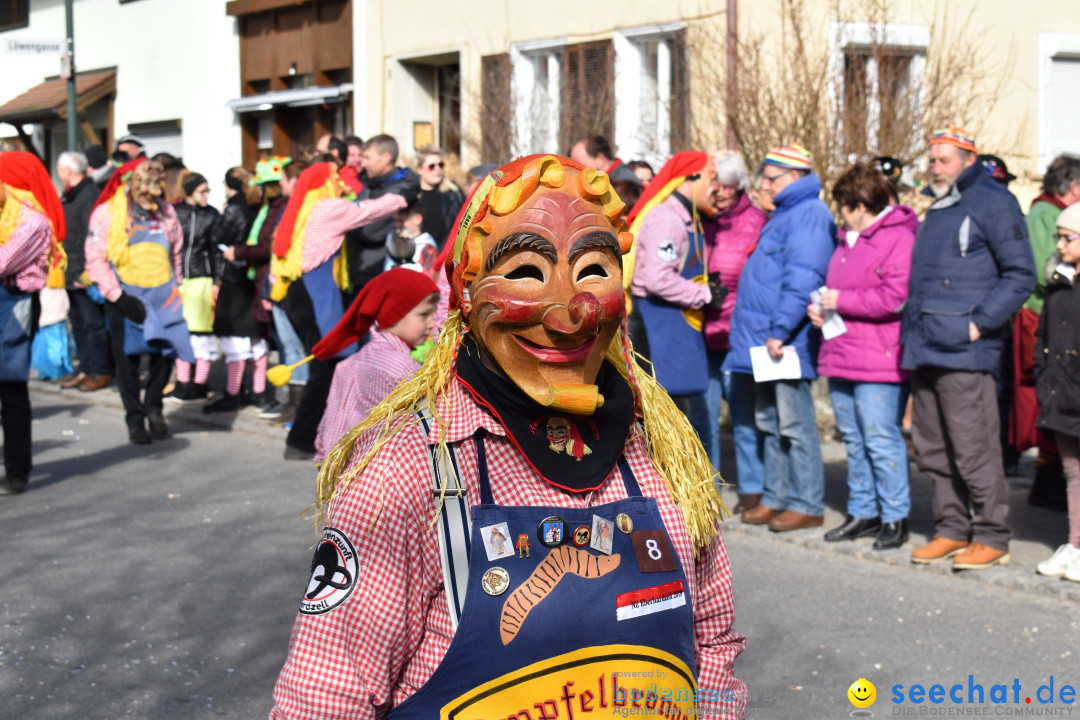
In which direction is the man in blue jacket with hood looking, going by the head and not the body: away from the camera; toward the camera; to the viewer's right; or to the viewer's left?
to the viewer's left

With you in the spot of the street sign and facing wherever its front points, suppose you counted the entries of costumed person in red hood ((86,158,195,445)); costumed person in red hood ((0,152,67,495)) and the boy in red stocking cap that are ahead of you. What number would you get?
3

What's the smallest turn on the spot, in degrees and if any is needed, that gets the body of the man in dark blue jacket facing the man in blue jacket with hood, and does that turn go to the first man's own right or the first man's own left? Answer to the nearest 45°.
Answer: approximately 90° to the first man's own right

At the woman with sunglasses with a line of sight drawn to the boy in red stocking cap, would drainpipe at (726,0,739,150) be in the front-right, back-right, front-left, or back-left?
back-left

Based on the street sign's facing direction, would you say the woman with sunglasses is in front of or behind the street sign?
in front

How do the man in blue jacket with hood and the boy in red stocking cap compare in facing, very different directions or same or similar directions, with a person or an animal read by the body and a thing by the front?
very different directions

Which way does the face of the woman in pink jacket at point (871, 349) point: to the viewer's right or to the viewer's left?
to the viewer's left

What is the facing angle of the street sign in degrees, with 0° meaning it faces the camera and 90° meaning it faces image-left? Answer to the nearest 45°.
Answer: approximately 0°

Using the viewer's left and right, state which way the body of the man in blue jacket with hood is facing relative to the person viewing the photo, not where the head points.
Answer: facing to the left of the viewer

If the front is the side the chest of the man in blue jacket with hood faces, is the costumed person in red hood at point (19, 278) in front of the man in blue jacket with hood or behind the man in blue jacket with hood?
in front

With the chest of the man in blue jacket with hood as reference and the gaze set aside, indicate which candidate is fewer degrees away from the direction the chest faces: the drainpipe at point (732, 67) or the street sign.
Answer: the street sign

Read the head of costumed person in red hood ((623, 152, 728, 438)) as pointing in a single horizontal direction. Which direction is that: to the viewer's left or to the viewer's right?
to the viewer's right

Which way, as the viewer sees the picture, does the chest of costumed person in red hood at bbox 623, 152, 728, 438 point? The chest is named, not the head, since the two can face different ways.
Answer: to the viewer's right
